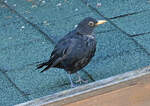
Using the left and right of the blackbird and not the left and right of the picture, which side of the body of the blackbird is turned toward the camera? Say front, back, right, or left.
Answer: right
